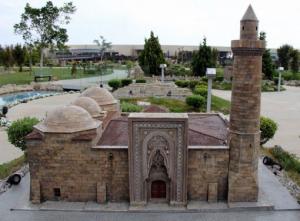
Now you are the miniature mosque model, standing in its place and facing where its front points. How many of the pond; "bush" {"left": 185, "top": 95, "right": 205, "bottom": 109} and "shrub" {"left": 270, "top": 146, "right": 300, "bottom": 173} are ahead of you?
0

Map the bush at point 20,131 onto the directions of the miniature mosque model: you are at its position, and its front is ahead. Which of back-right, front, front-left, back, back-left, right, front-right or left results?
back-right

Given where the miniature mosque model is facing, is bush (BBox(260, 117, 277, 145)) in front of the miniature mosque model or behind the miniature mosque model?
behind

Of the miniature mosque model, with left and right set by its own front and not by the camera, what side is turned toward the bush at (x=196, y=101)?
back

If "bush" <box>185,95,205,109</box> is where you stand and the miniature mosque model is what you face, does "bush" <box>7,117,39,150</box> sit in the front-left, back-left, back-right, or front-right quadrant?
front-right

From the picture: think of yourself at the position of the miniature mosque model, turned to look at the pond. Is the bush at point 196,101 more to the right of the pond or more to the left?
right

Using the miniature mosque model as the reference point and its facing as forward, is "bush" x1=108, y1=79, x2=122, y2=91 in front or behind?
behind

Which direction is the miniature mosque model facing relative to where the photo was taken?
toward the camera

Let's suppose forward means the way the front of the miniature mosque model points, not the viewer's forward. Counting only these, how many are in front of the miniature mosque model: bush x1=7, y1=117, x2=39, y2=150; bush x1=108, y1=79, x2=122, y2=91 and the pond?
0

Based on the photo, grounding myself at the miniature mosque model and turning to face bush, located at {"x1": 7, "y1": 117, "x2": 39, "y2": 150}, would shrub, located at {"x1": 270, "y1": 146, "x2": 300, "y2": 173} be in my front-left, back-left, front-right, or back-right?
back-right

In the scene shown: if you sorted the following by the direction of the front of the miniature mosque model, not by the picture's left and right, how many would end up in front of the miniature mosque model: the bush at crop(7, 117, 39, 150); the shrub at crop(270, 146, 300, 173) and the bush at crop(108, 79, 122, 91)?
0

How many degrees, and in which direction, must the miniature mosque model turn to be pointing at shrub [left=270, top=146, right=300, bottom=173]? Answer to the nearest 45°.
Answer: approximately 135° to its left

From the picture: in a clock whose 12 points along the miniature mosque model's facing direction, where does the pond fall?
The pond is roughly at 5 o'clock from the miniature mosque model.
